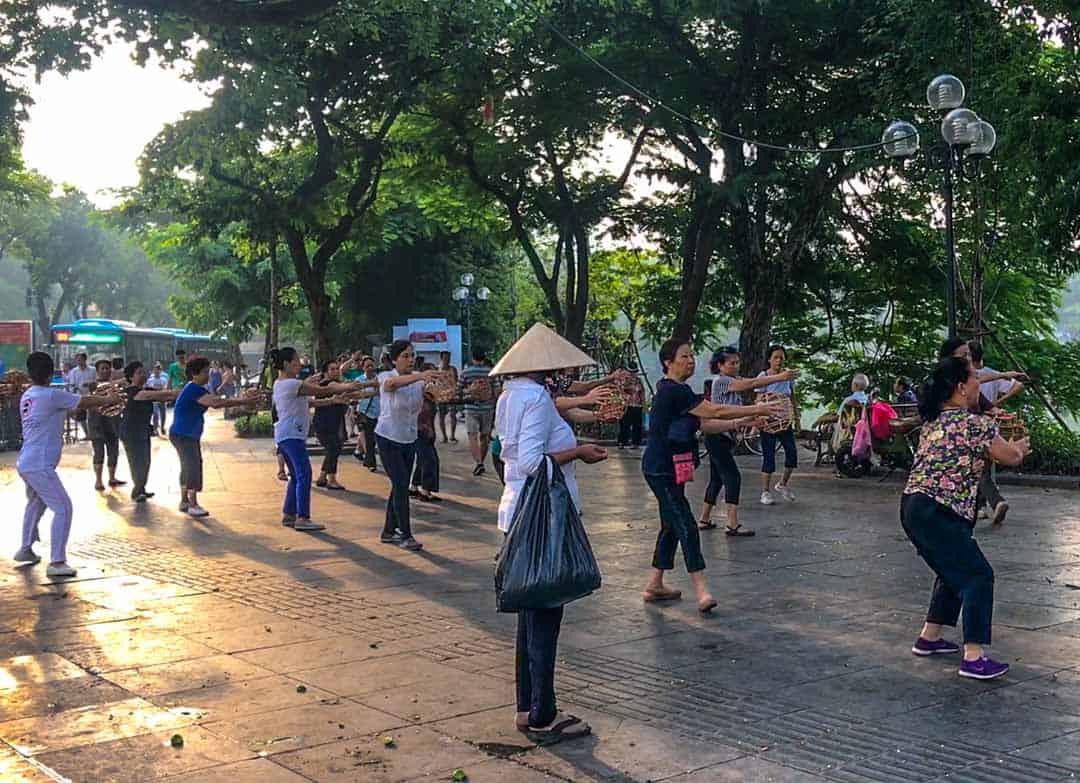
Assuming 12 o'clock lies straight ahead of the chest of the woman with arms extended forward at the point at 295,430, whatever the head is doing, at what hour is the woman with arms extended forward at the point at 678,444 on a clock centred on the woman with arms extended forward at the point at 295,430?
the woman with arms extended forward at the point at 678,444 is roughly at 2 o'clock from the woman with arms extended forward at the point at 295,430.

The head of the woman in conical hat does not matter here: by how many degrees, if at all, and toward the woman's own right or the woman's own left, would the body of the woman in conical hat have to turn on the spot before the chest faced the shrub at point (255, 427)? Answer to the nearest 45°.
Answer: approximately 90° to the woman's own left

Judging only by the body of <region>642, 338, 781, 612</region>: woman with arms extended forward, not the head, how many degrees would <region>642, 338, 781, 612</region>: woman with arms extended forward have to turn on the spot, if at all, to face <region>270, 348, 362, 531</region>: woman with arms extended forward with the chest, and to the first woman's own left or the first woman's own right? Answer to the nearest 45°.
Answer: approximately 135° to the first woman's own left

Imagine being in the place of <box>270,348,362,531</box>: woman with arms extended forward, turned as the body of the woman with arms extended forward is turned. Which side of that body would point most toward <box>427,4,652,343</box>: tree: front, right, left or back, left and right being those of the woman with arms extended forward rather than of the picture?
left

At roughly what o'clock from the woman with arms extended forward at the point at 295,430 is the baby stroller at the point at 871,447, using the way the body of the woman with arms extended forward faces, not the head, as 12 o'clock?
The baby stroller is roughly at 11 o'clock from the woman with arms extended forward.

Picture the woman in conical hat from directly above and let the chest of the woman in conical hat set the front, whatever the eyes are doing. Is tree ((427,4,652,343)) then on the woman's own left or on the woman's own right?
on the woman's own left

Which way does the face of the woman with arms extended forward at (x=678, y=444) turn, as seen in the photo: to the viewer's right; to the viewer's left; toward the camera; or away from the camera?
to the viewer's right

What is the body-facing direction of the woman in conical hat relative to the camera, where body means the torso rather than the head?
to the viewer's right

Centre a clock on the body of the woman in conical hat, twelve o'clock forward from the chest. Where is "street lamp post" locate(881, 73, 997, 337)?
The street lamp post is roughly at 10 o'clock from the woman in conical hat.

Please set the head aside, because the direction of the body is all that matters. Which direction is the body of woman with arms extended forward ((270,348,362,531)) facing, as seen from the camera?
to the viewer's right

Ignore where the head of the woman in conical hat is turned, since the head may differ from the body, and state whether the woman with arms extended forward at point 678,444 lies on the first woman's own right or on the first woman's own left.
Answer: on the first woman's own left

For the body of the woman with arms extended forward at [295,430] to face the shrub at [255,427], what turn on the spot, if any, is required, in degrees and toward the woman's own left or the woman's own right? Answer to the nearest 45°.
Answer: approximately 90° to the woman's own left

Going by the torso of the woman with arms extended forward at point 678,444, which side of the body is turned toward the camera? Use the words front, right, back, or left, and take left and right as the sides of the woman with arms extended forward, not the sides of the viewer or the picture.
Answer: right

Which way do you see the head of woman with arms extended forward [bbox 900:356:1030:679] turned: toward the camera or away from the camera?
away from the camera
